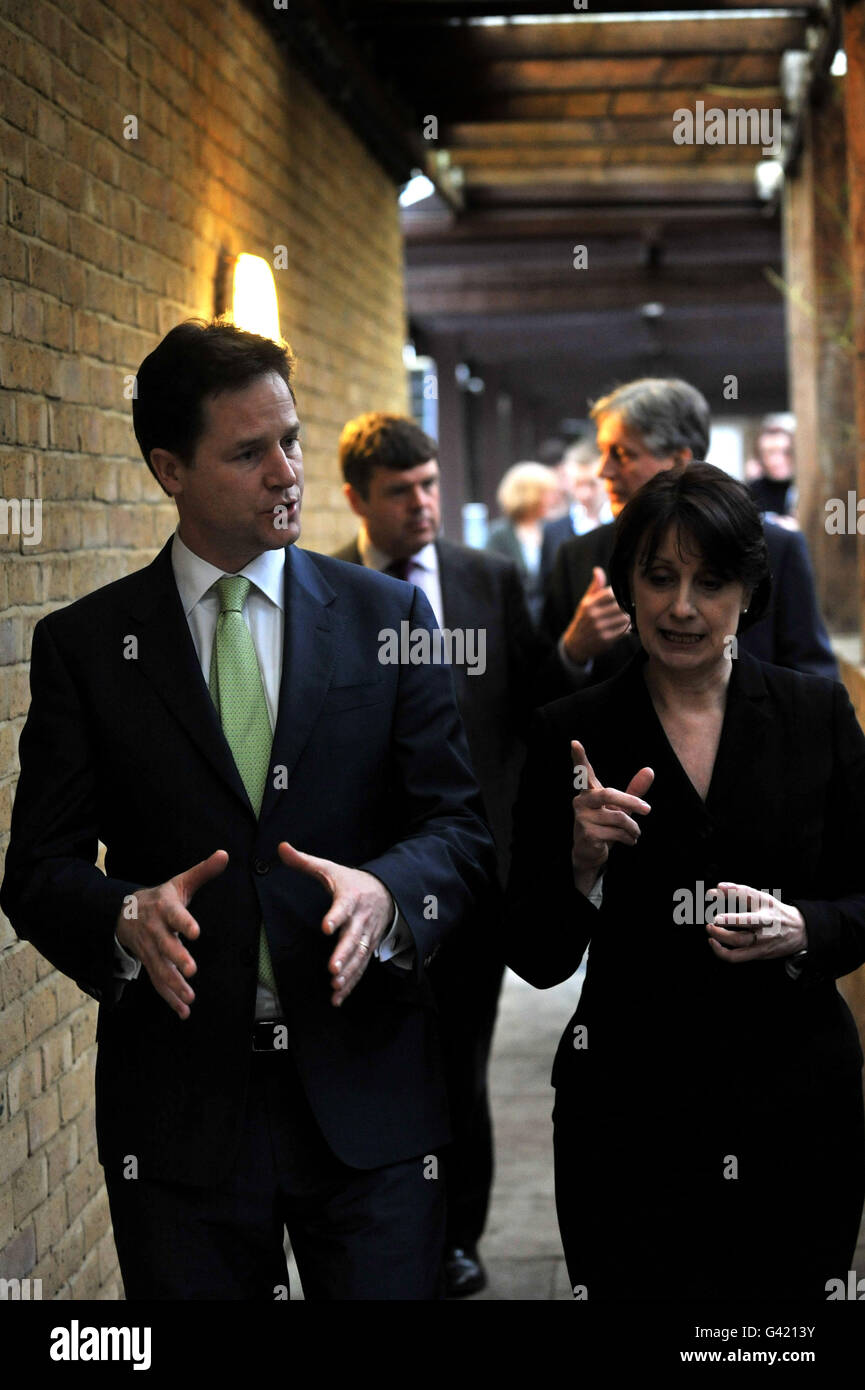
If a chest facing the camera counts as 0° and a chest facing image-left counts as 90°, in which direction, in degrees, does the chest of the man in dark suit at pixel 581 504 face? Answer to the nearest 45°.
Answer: approximately 0°

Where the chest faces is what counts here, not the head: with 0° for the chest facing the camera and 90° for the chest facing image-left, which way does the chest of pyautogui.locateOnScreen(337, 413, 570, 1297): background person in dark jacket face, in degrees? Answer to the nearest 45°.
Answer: approximately 0°

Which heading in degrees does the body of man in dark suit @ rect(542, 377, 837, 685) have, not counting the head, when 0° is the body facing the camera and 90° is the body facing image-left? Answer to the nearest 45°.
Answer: approximately 45°

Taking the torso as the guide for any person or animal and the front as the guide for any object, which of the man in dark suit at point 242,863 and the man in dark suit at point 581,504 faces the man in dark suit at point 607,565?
the man in dark suit at point 581,504

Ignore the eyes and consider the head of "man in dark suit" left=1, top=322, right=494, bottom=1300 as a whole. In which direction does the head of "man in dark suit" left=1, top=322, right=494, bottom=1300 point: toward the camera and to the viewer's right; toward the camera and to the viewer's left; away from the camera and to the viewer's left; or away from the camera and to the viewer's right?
toward the camera and to the viewer's right

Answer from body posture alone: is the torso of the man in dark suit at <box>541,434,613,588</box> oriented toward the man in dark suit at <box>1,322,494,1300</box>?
yes

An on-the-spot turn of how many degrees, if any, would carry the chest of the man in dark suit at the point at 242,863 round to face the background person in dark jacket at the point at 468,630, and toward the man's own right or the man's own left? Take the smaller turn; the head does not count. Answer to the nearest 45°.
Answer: approximately 180°
